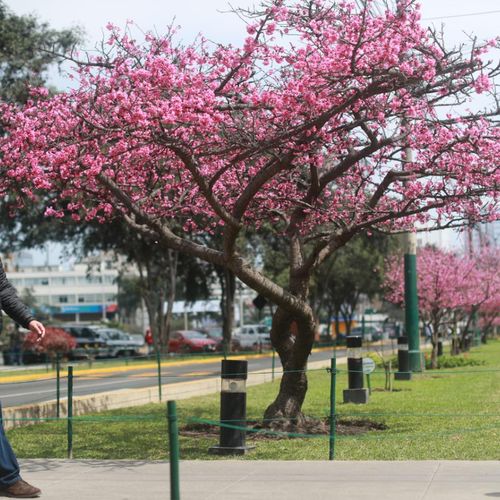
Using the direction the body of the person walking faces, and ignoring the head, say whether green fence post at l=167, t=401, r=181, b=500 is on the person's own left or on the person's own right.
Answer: on the person's own right

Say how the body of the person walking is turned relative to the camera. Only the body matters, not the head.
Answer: to the viewer's right

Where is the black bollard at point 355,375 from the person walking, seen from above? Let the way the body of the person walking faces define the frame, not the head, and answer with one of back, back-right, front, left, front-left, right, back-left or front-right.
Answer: front-left

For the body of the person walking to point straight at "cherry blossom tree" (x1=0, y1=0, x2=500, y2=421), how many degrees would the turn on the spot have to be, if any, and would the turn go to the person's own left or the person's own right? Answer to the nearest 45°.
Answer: approximately 45° to the person's own left

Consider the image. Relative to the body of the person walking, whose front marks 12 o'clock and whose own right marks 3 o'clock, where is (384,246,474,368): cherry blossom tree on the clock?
The cherry blossom tree is roughly at 10 o'clock from the person walking.

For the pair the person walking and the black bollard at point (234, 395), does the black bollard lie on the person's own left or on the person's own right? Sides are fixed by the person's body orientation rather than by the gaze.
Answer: on the person's own left

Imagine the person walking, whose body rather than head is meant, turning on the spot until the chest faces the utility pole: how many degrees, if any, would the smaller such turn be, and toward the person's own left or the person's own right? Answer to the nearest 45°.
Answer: approximately 45° to the person's own left
